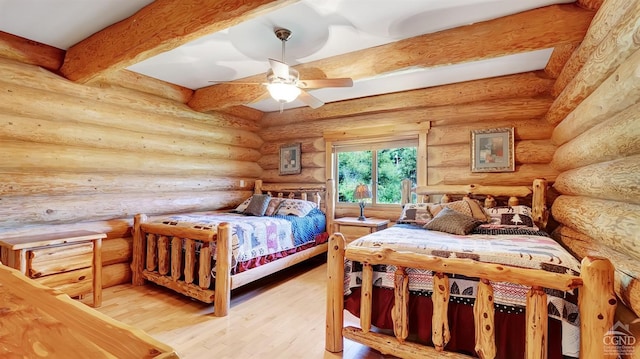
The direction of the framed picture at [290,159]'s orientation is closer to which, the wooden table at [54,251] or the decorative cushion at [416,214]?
the wooden table

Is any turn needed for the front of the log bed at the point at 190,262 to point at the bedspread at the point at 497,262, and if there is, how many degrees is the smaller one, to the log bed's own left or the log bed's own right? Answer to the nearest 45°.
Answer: approximately 90° to the log bed's own left

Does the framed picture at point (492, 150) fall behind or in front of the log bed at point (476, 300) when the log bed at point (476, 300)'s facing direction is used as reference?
behind

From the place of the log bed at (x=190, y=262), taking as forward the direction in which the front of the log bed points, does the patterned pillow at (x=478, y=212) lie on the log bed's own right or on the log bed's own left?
on the log bed's own left

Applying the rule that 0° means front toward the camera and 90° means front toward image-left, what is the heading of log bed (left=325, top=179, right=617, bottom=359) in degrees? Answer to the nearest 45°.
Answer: approximately 0°

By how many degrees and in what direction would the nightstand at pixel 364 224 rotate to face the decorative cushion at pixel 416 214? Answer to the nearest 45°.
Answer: approximately 45° to its left

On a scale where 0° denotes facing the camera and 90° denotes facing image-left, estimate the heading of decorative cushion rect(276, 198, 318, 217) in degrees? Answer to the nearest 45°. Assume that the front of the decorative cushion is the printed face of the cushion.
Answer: approximately 45°

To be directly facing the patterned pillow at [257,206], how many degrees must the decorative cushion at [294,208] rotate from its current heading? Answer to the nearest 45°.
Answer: approximately 45° to its right

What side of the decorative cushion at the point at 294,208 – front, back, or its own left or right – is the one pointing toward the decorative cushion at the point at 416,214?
left

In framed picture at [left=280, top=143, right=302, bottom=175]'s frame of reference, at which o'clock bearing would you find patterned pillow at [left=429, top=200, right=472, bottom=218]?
The patterned pillow is roughly at 9 o'clock from the framed picture.

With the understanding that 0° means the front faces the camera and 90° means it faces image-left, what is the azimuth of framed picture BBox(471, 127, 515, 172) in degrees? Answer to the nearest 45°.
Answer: approximately 0°

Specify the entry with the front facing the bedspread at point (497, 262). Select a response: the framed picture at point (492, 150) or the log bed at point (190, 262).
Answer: the framed picture
